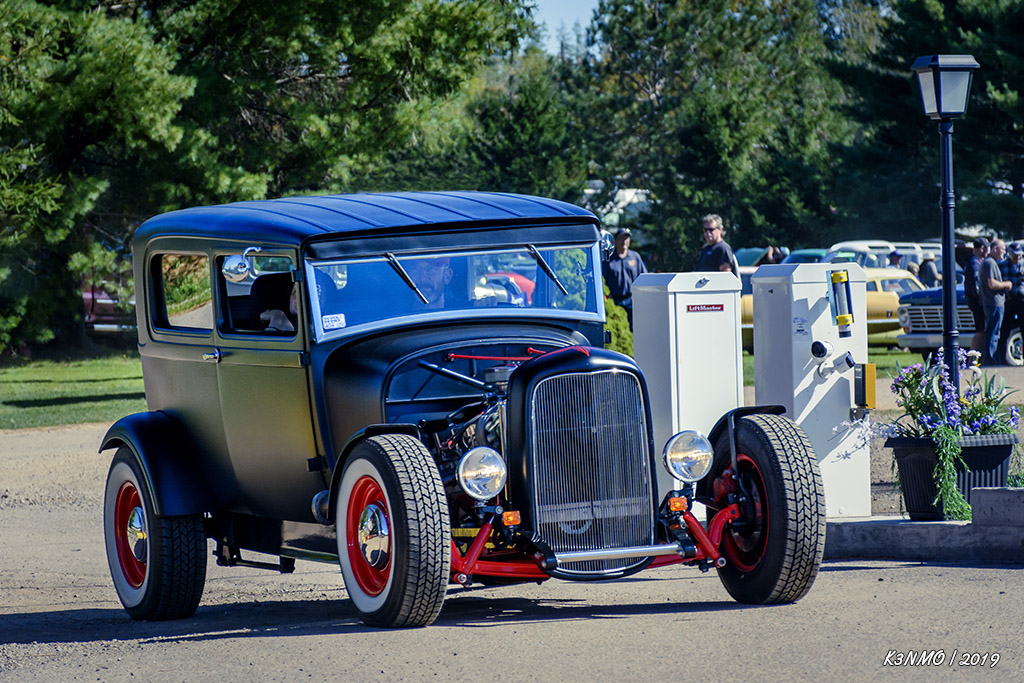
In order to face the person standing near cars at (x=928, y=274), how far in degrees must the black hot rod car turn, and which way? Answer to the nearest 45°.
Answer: approximately 90° to its left

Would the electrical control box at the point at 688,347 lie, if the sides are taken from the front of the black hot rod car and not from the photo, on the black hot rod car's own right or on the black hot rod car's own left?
on the black hot rod car's own left

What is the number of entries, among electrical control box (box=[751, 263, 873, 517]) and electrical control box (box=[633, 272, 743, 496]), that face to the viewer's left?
0

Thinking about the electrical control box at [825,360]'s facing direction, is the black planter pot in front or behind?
in front

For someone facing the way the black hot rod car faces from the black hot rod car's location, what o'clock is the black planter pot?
The black planter pot is roughly at 10 o'clock from the black hot rod car.

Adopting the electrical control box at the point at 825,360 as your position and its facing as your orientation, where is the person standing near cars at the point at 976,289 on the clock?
The person standing near cars is roughly at 8 o'clock from the electrical control box.

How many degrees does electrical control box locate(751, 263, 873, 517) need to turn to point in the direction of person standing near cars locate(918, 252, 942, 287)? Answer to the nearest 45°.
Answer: approximately 135° to its left

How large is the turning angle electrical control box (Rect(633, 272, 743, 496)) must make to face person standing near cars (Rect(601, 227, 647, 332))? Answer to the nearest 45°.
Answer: approximately 135° to its left
